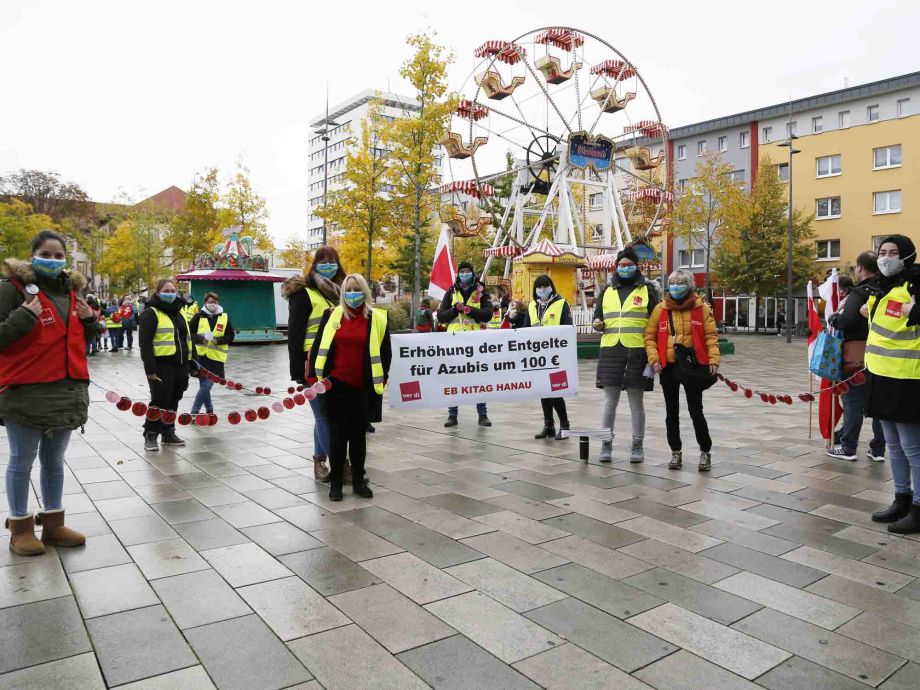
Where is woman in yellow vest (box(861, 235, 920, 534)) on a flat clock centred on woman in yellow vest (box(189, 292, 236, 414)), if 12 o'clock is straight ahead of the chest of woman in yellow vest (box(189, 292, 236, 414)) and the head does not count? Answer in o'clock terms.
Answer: woman in yellow vest (box(861, 235, 920, 534)) is roughly at 11 o'clock from woman in yellow vest (box(189, 292, 236, 414)).

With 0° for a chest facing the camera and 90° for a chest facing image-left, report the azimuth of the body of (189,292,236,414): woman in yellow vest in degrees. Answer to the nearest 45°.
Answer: approximately 0°

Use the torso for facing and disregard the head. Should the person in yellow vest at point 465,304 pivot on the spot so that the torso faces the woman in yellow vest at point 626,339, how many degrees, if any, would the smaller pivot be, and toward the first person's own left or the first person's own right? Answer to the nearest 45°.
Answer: approximately 45° to the first person's own left

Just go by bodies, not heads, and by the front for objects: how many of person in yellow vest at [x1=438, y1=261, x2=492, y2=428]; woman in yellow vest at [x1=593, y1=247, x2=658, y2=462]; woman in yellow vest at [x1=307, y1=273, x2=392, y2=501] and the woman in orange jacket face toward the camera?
4

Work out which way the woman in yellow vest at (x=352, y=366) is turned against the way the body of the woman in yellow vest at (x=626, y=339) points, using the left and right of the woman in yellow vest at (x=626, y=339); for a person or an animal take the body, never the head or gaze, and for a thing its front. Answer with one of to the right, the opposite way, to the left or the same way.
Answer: the same way

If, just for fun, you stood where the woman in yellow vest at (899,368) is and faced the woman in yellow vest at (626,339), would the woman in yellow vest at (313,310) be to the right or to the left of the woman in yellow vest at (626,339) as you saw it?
left

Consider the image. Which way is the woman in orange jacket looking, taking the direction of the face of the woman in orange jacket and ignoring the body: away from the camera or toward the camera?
toward the camera

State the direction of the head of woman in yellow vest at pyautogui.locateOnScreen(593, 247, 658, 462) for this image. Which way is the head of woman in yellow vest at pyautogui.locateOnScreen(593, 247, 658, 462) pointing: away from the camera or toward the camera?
toward the camera

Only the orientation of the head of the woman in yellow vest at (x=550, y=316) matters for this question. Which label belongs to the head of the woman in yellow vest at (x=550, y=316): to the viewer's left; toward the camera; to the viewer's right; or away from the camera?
toward the camera

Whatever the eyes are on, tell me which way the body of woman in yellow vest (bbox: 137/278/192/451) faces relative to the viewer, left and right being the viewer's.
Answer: facing the viewer and to the right of the viewer

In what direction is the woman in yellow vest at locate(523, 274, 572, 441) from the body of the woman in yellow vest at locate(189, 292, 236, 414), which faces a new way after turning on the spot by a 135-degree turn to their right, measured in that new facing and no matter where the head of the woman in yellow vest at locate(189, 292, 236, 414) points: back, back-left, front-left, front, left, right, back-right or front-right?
back

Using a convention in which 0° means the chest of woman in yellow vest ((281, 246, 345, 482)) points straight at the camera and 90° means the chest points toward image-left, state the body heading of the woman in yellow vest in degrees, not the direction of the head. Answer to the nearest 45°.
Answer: approximately 315°

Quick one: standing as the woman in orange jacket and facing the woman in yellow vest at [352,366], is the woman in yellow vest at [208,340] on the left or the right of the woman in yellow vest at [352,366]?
right

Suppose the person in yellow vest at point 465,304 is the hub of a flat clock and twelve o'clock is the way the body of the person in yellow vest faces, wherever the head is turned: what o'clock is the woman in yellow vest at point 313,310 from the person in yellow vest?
The woman in yellow vest is roughly at 1 o'clock from the person in yellow vest.

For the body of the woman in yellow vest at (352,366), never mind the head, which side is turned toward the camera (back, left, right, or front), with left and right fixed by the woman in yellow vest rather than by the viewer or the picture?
front

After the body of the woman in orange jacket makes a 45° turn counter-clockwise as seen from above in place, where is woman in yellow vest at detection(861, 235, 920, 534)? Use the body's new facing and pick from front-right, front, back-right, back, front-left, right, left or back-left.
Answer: front

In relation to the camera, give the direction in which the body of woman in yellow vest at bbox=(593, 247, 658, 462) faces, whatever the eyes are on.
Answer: toward the camera

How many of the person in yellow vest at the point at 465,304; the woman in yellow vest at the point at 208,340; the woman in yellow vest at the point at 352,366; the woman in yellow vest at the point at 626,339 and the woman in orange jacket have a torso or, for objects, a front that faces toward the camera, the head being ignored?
5
